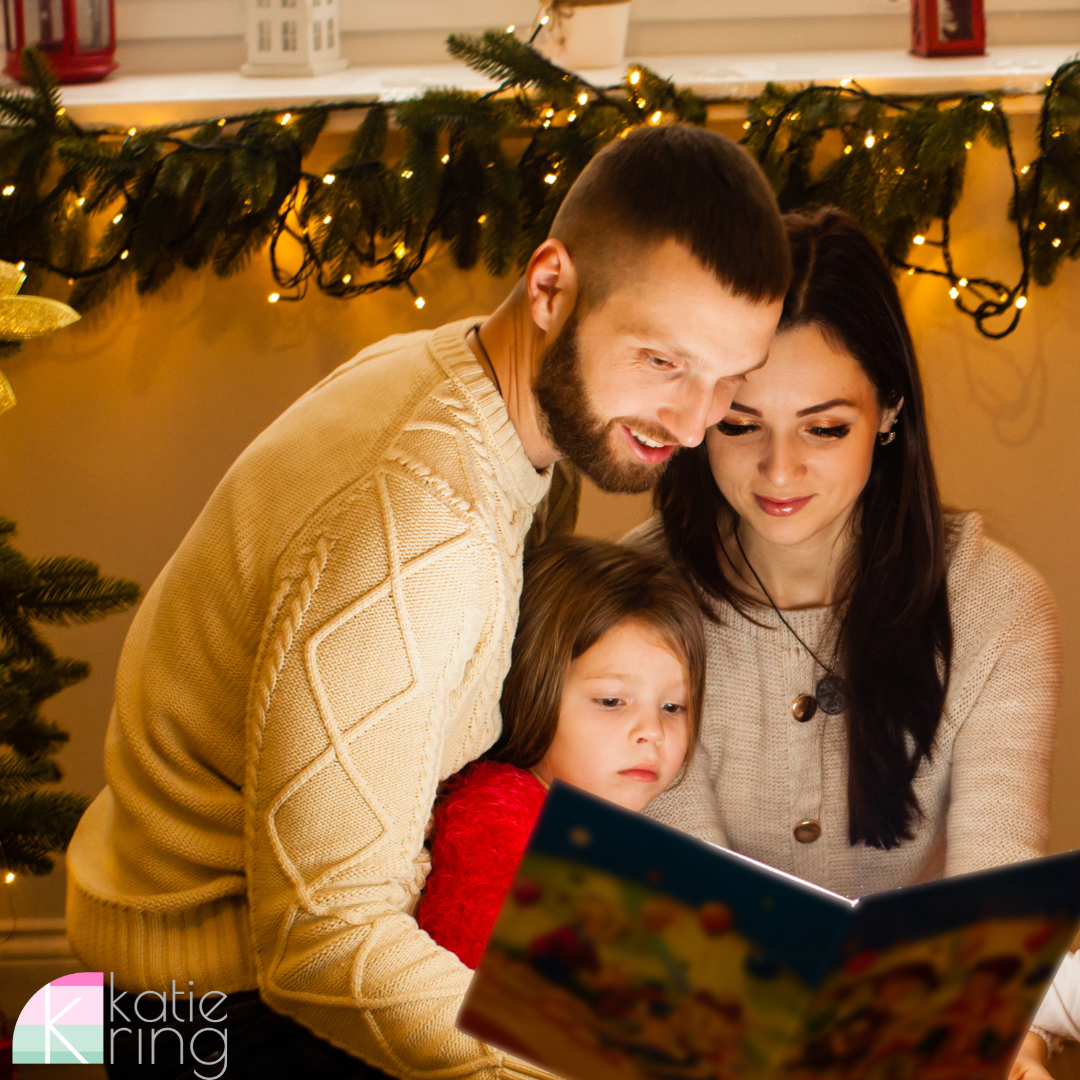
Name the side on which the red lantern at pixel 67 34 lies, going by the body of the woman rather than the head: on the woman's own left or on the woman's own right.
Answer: on the woman's own right

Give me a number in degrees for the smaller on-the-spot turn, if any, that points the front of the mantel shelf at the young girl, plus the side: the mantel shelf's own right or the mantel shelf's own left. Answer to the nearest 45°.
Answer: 0° — it already faces them

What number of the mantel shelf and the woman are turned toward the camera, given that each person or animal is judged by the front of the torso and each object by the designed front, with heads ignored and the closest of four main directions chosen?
2

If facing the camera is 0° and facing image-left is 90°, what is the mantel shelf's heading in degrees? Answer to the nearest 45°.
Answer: approximately 0°

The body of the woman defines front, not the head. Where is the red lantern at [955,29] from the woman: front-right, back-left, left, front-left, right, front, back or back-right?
back

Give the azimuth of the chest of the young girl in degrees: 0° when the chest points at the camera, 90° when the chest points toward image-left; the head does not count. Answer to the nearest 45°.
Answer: approximately 315°
